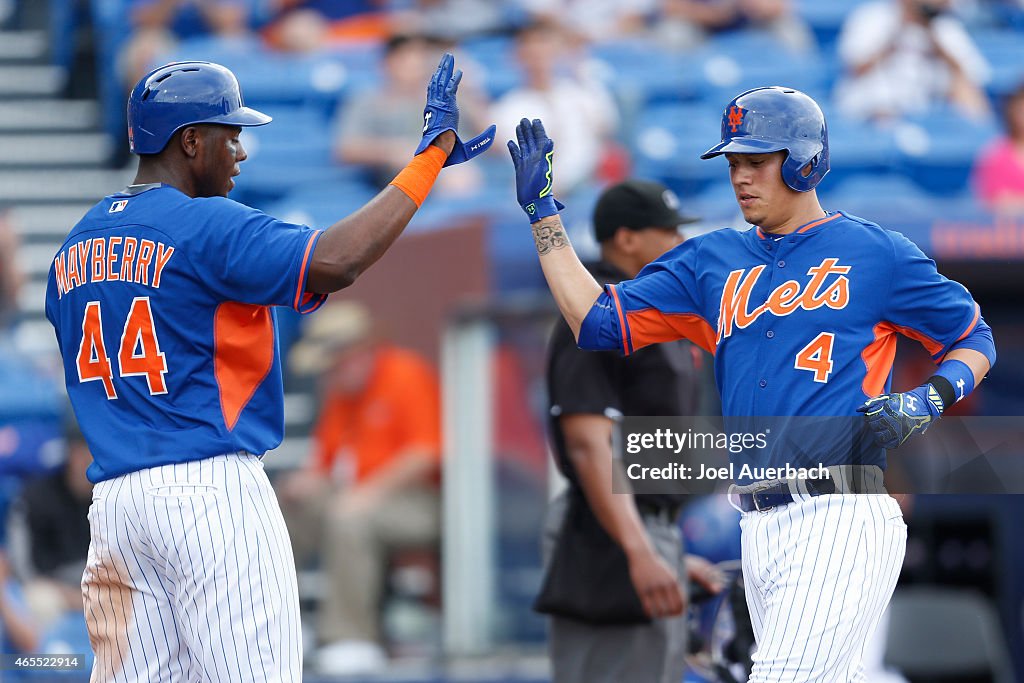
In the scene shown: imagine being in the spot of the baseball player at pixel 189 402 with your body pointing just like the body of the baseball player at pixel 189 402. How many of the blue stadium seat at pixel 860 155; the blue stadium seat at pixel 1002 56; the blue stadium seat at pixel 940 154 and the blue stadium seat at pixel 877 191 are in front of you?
4

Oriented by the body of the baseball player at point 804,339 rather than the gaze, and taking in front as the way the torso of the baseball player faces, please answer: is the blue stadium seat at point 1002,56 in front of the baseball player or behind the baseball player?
behind

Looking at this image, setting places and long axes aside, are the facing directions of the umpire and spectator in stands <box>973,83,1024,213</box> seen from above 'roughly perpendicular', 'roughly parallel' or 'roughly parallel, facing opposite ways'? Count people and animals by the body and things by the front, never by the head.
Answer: roughly perpendicular

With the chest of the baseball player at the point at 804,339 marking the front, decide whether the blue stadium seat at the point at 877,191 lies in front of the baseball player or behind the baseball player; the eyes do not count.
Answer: behind

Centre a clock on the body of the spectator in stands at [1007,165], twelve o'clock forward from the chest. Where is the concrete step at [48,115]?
The concrete step is roughly at 3 o'clock from the spectator in stands.

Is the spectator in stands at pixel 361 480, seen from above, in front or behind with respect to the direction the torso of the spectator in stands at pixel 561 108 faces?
in front

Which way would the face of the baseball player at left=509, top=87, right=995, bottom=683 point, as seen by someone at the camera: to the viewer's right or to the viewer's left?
to the viewer's left

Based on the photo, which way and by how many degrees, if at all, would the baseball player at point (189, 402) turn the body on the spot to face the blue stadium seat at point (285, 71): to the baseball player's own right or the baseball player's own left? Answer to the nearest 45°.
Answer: approximately 45° to the baseball player's own left

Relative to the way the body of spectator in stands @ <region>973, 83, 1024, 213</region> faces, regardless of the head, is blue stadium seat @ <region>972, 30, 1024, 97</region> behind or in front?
behind

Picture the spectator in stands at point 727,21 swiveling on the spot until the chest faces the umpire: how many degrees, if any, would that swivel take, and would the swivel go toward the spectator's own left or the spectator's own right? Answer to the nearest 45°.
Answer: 0° — they already face them

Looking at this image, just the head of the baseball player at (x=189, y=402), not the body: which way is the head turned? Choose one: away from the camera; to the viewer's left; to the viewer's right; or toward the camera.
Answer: to the viewer's right

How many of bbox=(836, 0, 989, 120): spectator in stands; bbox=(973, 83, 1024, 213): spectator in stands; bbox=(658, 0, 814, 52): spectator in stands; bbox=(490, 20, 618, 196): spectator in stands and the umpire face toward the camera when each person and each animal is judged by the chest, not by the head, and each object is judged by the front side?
4

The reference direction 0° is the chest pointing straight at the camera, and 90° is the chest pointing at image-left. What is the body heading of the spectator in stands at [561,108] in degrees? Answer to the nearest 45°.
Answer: approximately 0°

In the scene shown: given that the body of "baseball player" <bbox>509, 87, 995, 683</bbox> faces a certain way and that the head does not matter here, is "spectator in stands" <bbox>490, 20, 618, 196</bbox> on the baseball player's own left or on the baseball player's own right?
on the baseball player's own right

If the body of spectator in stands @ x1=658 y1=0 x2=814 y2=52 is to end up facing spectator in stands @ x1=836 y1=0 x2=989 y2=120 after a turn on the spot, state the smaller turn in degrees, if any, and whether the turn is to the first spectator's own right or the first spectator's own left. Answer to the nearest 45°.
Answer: approximately 45° to the first spectator's own left

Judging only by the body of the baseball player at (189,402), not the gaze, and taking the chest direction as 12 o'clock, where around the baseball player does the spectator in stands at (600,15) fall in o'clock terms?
The spectator in stands is roughly at 11 o'clock from the baseball player.
